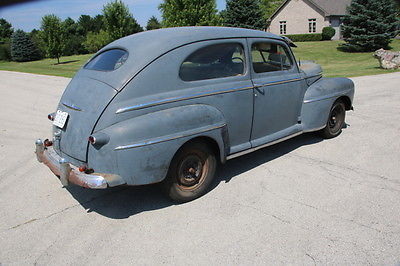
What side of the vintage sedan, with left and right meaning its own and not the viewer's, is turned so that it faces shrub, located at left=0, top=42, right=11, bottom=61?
left

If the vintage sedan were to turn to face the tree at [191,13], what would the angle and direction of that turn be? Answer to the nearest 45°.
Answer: approximately 45° to its left

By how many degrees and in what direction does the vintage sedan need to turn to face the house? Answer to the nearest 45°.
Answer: approximately 45° to its left

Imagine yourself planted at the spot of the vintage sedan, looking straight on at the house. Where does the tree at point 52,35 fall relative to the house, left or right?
left

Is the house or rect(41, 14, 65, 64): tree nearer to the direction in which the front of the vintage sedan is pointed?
the house

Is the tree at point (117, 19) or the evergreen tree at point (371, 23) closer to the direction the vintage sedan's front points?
the evergreen tree

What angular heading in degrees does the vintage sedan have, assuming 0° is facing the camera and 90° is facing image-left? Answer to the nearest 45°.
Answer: approximately 225°
